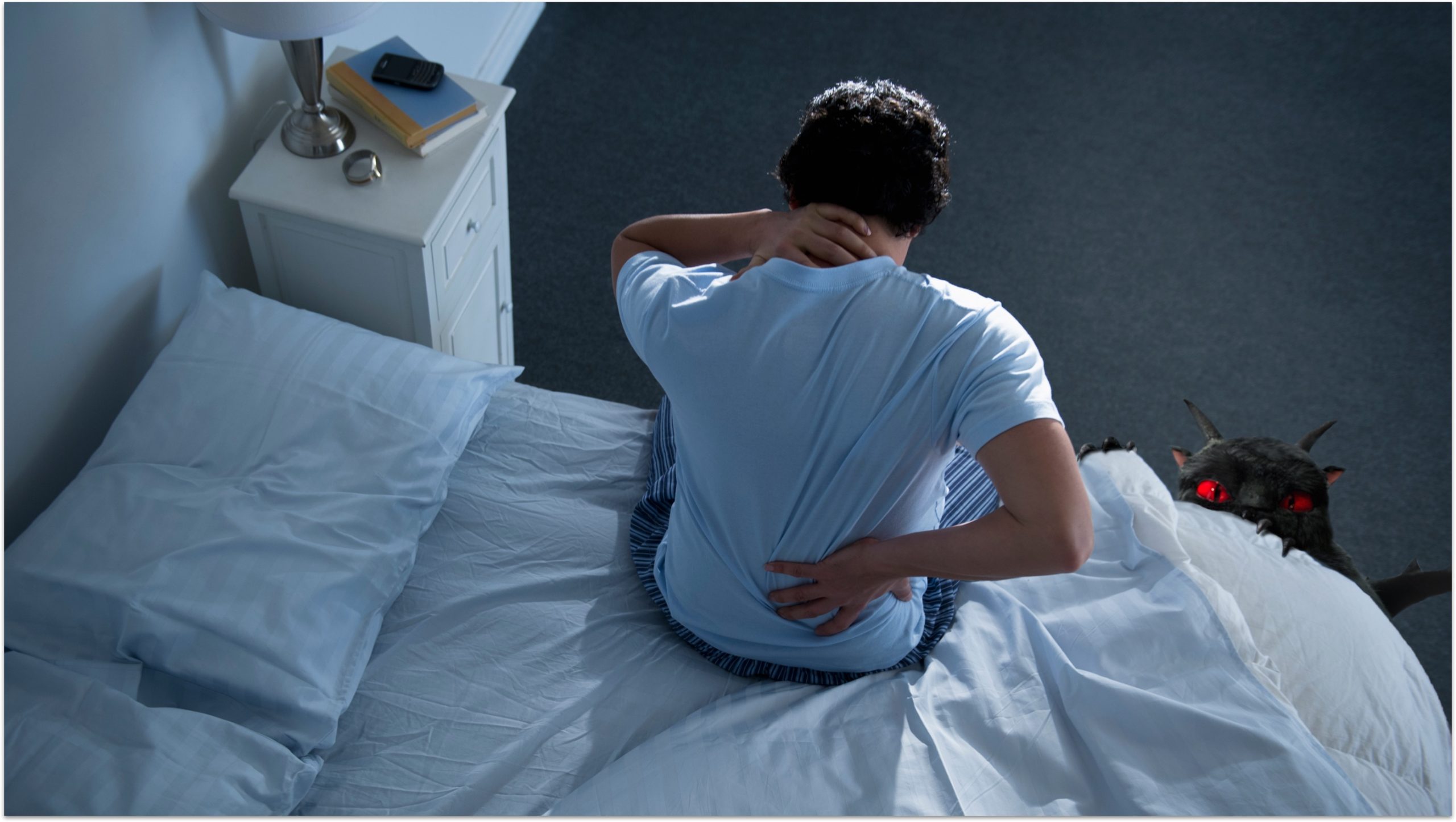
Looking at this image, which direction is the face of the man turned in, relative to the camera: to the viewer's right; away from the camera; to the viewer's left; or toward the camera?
away from the camera

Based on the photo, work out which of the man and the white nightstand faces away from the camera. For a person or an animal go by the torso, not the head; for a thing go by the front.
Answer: the man

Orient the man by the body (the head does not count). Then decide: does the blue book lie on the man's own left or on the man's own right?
on the man's own left

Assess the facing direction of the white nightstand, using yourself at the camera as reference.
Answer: facing the viewer and to the right of the viewer

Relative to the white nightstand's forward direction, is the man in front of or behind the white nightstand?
in front

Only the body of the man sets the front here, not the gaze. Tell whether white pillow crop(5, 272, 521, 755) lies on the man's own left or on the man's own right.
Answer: on the man's own left

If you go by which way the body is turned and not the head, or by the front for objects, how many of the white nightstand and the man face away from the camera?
1

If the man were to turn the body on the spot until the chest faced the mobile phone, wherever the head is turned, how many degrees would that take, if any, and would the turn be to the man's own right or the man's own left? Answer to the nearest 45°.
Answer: approximately 45° to the man's own left

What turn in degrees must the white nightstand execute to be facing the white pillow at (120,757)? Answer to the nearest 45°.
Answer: approximately 45° to its right

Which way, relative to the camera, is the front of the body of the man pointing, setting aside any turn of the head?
away from the camera

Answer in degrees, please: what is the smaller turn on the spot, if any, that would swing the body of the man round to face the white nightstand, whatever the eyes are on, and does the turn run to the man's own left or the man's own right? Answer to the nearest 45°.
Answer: approximately 45° to the man's own left

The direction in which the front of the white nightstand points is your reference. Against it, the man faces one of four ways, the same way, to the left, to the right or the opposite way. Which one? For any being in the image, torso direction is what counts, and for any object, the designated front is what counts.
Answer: to the left
